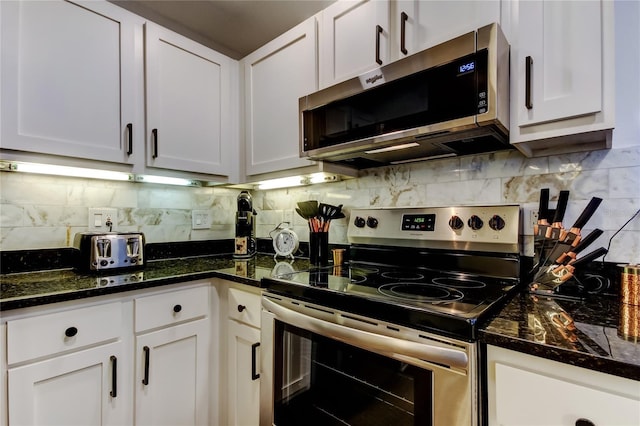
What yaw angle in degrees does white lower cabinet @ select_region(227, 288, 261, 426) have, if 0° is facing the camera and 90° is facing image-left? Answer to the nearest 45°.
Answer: approximately 45°

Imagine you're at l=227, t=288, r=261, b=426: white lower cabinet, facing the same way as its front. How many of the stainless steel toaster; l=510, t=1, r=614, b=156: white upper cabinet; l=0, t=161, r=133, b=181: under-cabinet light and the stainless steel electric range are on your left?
2

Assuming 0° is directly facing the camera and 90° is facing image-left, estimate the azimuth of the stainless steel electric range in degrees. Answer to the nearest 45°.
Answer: approximately 45°

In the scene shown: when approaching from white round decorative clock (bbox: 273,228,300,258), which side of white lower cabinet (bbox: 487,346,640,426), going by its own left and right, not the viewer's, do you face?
right

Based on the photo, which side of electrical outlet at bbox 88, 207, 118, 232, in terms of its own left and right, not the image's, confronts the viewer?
front

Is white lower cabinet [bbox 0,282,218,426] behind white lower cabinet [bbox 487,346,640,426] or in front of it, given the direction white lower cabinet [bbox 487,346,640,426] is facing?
in front

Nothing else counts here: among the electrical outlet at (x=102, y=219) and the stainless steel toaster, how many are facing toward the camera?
2

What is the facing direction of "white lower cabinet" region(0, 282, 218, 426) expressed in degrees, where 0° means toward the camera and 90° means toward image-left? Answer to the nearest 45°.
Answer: approximately 315°

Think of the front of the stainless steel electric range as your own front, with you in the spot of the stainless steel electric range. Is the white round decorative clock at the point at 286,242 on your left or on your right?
on your right

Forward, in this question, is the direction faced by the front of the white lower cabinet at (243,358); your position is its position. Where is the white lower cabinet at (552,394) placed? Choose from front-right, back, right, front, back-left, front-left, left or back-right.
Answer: left

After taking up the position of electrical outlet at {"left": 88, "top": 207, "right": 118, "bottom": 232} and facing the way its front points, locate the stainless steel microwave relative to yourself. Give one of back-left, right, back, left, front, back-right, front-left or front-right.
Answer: front-left
